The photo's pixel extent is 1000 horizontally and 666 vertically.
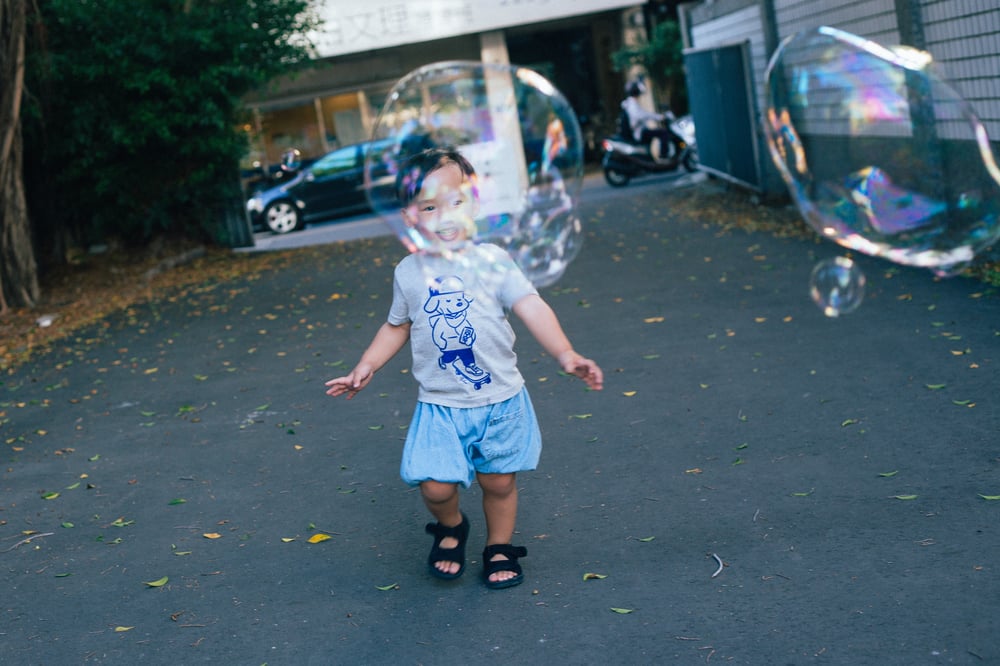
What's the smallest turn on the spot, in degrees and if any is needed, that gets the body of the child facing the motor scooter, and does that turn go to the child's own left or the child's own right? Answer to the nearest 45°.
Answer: approximately 180°

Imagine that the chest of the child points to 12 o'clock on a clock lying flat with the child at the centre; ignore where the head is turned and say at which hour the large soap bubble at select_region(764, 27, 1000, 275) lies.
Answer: The large soap bubble is roughly at 8 o'clock from the child.

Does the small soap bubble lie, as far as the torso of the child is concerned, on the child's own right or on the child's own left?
on the child's own left

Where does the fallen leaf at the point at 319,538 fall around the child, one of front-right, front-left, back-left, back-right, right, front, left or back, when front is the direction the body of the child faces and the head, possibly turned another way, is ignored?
back-right

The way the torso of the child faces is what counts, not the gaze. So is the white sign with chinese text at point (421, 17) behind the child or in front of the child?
behind

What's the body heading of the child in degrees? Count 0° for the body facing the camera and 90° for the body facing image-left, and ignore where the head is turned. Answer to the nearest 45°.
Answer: approximately 0°

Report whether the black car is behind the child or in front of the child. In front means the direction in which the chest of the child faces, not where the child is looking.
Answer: behind
